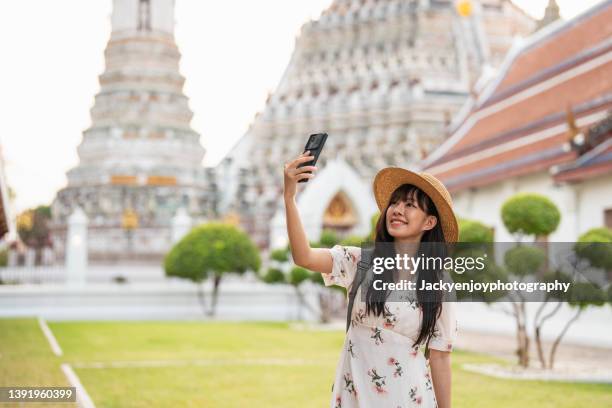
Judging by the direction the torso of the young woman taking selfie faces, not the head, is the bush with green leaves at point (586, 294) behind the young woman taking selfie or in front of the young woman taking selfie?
behind

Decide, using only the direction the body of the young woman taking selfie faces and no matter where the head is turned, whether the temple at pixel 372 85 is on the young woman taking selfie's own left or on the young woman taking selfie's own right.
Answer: on the young woman taking selfie's own right

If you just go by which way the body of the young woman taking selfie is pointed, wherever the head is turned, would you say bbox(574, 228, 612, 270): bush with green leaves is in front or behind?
behind

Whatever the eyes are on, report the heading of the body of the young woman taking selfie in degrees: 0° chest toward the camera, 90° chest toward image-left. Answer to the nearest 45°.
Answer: approximately 45°

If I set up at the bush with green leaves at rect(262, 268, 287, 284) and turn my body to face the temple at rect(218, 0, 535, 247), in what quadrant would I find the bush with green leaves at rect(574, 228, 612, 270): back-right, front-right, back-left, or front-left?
back-right

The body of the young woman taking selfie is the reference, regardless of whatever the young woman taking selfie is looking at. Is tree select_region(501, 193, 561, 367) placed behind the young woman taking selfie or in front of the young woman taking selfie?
behind

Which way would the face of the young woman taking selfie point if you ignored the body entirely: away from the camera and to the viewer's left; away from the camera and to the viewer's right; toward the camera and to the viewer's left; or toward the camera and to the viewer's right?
toward the camera and to the viewer's left

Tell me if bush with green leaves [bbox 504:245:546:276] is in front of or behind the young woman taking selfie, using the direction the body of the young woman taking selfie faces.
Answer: behind

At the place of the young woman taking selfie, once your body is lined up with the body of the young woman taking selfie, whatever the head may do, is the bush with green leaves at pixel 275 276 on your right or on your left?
on your right
